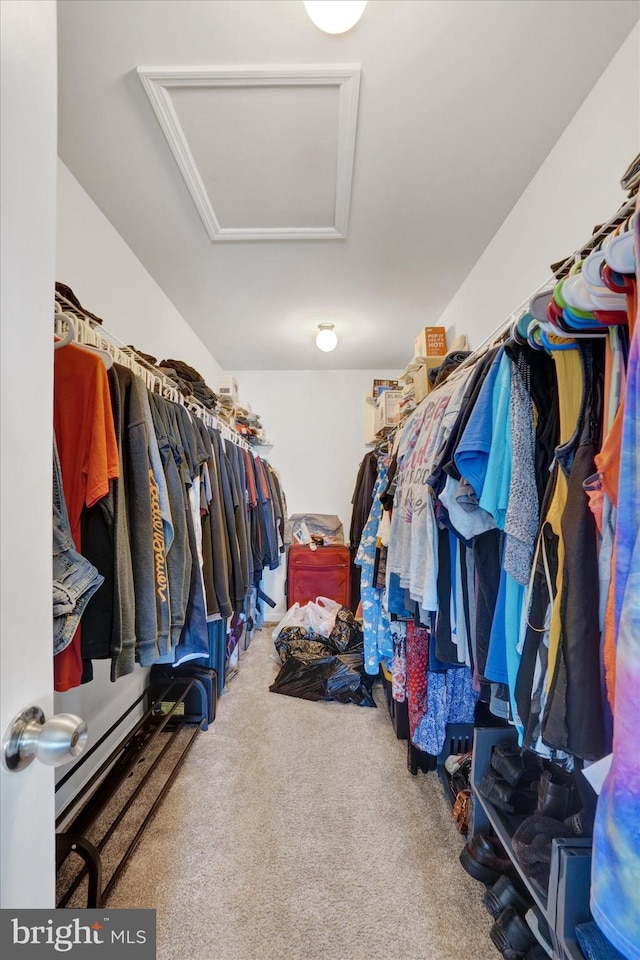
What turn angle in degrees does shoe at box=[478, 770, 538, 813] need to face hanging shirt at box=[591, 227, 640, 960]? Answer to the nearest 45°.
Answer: approximately 90° to its left

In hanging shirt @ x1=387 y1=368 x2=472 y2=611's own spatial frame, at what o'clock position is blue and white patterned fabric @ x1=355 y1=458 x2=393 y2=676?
The blue and white patterned fabric is roughly at 4 o'clock from the hanging shirt.

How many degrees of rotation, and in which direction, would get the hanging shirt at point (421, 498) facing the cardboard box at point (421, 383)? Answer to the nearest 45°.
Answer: approximately 135° to its right

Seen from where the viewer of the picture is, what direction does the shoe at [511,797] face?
facing to the left of the viewer

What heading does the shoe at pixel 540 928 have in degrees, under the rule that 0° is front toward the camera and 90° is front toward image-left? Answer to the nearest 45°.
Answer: approximately 90°

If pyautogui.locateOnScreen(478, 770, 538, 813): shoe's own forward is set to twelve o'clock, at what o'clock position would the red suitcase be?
The red suitcase is roughly at 2 o'clock from the shoe.

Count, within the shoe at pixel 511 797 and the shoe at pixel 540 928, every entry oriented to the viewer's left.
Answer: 2
